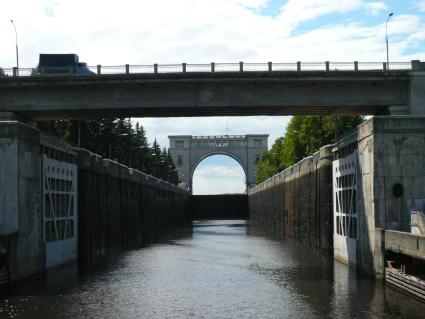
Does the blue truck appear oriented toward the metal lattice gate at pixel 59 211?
no

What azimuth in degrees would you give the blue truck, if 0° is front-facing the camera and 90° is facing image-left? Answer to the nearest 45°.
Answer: approximately 270°

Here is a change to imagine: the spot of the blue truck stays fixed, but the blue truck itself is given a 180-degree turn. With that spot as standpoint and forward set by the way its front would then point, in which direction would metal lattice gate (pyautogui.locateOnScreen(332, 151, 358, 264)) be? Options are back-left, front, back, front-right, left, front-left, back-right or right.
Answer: back-left
